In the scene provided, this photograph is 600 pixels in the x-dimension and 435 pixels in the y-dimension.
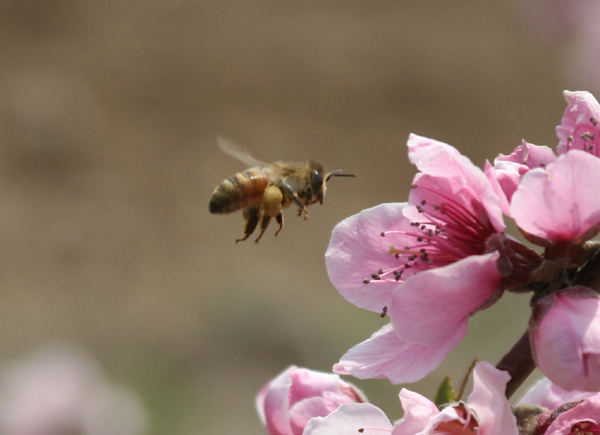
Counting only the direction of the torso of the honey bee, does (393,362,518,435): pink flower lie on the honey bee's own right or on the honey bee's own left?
on the honey bee's own right

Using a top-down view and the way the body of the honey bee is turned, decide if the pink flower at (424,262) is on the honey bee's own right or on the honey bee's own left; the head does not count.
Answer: on the honey bee's own right

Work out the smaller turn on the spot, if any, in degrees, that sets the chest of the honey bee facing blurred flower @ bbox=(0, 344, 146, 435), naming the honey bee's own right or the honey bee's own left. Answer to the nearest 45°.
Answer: approximately 135° to the honey bee's own left

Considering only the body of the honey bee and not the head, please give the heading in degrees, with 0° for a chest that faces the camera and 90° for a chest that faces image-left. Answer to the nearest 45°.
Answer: approximately 270°

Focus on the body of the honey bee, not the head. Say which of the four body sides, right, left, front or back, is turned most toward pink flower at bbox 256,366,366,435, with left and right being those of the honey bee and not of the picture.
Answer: right
